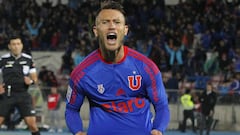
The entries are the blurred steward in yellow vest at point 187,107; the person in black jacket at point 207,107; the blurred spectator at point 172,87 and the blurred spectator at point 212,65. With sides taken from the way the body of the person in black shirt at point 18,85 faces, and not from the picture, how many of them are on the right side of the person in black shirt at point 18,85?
0

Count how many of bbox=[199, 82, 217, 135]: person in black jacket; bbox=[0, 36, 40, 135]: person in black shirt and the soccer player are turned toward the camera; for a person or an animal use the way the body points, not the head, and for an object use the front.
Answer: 3

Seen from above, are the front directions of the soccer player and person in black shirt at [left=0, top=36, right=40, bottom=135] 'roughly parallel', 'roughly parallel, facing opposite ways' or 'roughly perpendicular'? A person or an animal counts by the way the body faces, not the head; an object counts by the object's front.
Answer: roughly parallel

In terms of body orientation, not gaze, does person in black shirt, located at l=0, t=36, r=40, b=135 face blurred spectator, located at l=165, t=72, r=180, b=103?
no

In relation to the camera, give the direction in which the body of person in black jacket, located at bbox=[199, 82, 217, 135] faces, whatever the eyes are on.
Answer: toward the camera

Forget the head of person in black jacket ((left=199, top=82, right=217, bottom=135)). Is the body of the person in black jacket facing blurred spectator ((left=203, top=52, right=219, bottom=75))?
no

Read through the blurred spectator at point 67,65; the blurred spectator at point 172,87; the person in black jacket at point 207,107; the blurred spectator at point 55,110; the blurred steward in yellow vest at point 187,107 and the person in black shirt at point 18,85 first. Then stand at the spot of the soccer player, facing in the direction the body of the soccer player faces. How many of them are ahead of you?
0

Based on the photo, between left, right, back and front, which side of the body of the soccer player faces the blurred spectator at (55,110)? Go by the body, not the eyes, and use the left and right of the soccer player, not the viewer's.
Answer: back

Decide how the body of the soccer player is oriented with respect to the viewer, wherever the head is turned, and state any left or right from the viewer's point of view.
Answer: facing the viewer

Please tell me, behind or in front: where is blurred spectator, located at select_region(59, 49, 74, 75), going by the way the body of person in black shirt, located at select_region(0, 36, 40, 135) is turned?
behind

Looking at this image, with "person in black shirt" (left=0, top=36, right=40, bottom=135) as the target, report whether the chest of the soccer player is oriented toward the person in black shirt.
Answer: no

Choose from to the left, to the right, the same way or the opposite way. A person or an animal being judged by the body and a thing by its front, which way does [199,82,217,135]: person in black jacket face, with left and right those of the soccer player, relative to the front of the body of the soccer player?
the same way
